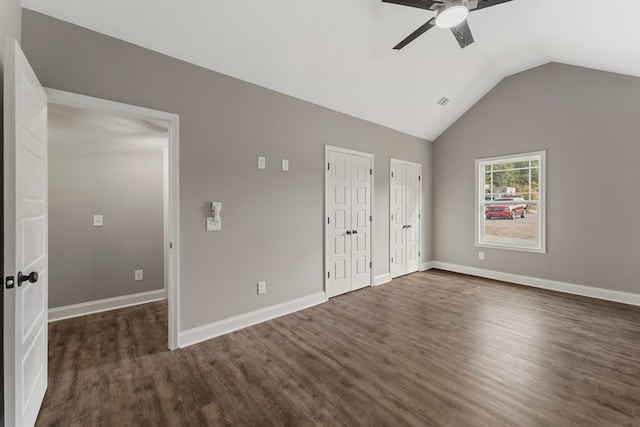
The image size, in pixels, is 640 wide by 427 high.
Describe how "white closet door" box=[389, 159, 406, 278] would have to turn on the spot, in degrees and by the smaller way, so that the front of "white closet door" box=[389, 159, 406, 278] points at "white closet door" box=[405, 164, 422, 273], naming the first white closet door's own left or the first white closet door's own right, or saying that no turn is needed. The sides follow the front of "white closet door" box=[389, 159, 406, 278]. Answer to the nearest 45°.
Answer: approximately 90° to the first white closet door's own left

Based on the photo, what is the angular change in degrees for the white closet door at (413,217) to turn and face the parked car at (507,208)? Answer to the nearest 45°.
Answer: approximately 45° to its left

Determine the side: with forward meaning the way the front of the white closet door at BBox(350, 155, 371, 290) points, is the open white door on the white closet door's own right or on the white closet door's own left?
on the white closet door's own right

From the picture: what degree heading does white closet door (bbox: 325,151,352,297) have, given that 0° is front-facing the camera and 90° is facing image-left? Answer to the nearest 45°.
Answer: approximately 315°

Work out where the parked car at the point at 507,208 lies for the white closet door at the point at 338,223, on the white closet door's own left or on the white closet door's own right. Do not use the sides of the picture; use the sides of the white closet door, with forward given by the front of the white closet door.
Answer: on the white closet door's own left

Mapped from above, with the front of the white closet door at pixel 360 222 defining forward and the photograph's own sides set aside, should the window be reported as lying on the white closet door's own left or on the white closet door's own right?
on the white closet door's own left

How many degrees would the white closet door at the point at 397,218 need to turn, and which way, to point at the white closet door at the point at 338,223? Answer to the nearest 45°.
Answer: approximately 90° to its right

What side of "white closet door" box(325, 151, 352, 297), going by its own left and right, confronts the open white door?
right

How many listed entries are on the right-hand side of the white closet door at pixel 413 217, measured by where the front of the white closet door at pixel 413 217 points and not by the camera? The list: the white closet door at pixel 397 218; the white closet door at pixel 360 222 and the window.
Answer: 2

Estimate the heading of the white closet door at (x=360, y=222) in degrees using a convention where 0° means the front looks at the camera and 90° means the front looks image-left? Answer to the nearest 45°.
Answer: approximately 315°

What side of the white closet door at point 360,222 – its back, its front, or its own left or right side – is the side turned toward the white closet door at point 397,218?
left

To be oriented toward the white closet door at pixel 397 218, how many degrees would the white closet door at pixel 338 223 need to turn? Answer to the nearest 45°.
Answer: approximately 90° to its left
